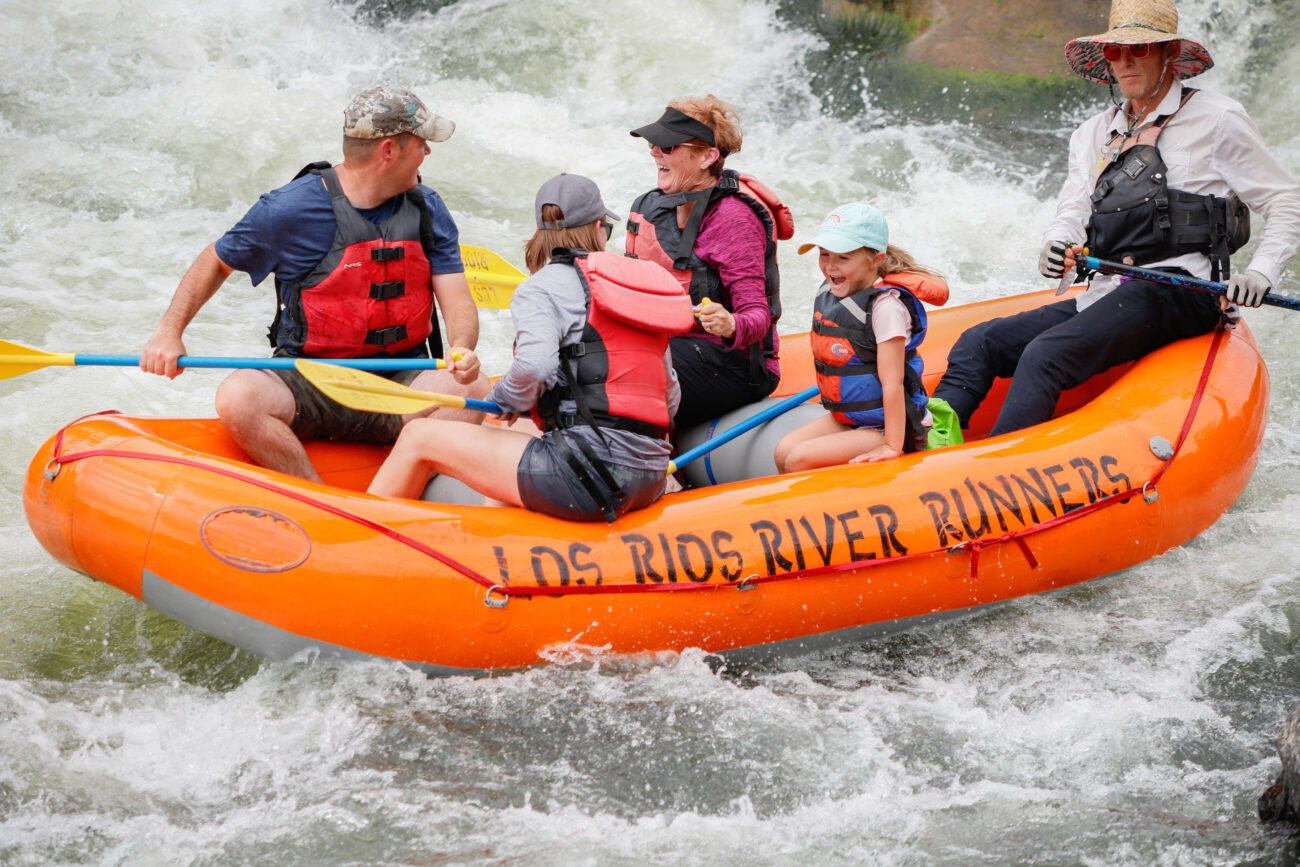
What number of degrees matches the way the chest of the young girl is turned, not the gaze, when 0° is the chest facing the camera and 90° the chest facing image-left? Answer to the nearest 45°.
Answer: approximately 45°

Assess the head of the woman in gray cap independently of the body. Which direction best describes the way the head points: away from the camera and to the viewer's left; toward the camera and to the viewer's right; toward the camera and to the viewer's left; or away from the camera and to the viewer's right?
away from the camera and to the viewer's right
